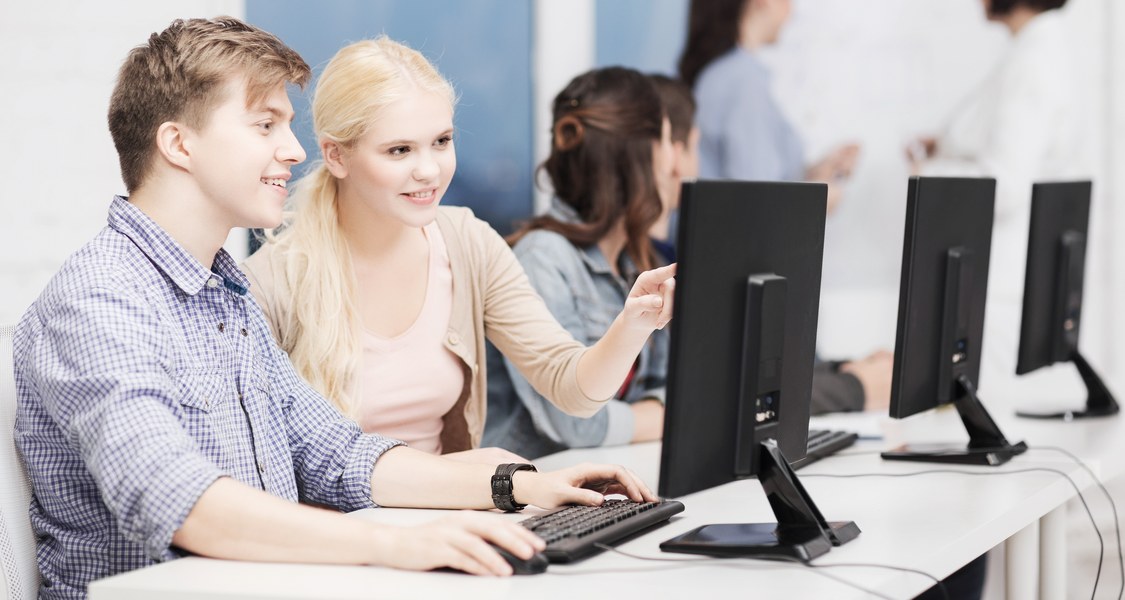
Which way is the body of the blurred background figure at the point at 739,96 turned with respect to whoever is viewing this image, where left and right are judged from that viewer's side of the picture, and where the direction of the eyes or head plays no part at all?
facing to the right of the viewer

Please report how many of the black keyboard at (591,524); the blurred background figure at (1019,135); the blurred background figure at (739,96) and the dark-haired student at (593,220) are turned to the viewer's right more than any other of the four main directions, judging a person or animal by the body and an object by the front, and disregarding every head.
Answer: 2

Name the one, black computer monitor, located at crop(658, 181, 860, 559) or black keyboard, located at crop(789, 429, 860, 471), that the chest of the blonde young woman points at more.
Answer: the black computer monitor

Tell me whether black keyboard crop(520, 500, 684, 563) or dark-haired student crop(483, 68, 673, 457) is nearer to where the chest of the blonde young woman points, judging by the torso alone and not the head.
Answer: the black keyboard

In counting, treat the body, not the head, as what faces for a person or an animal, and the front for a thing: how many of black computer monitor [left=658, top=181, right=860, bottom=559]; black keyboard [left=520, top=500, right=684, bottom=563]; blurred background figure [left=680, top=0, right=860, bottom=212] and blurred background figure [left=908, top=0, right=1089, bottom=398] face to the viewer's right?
1

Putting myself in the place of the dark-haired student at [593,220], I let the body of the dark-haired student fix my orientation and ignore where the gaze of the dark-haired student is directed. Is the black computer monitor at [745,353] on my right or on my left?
on my right

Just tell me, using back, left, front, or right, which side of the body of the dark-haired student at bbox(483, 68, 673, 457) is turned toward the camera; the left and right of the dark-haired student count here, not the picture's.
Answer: right

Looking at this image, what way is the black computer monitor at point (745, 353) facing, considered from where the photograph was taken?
facing away from the viewer and to the left of the viewer

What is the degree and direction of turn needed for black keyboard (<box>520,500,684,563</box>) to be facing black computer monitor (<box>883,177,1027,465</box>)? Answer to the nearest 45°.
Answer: approximately 90° to its right

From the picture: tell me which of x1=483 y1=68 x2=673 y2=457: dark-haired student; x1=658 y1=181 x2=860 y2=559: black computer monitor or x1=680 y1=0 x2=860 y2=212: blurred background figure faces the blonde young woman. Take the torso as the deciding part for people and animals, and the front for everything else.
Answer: the black computer monitor

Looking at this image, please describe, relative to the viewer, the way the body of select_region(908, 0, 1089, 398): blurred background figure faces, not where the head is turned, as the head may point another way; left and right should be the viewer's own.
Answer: facing to the left of the viewer

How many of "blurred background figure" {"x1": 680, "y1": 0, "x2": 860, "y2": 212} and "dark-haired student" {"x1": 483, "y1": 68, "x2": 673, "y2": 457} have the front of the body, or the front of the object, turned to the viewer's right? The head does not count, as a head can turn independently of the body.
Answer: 2

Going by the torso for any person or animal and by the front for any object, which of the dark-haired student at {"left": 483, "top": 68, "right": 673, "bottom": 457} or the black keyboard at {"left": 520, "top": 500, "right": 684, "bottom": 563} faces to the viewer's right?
the dark-haired student

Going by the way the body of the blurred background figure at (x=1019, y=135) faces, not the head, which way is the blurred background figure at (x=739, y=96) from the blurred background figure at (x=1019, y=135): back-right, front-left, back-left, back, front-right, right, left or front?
front

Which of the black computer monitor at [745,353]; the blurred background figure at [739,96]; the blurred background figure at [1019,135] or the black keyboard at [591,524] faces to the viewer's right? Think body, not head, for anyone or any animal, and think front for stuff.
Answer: the blurred background figure at [739,96]

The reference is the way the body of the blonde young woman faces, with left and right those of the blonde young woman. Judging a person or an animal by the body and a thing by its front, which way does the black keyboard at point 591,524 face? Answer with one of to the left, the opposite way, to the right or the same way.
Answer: the opposite way
